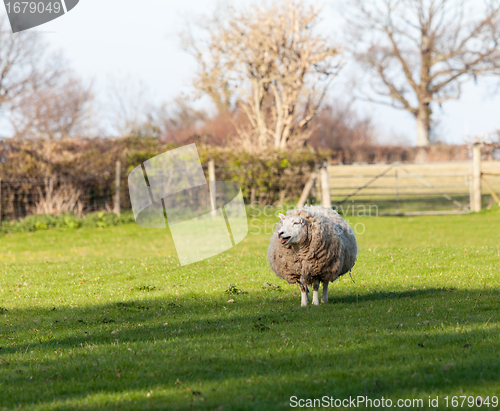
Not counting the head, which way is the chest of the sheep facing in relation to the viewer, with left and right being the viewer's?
facing the viewer and to the left of the viewer

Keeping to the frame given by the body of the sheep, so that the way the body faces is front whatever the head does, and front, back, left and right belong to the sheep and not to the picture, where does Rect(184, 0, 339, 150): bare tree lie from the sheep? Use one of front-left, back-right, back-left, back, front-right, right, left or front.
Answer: back-right

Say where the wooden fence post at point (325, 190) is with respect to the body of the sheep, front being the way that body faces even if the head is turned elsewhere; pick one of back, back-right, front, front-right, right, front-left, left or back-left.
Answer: back-right

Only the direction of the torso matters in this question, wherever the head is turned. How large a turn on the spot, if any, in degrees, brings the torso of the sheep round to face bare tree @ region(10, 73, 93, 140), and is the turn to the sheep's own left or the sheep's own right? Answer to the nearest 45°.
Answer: approximately 90° to the sheep's own right

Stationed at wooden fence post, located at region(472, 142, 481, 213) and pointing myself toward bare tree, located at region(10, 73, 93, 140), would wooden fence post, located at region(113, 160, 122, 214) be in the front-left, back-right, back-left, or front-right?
front-left

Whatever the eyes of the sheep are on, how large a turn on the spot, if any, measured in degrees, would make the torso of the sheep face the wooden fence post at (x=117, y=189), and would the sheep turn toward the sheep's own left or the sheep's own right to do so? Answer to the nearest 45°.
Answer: approximately 90° to the sheep's own right

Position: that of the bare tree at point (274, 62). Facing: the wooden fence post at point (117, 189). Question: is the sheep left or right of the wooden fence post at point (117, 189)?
left
